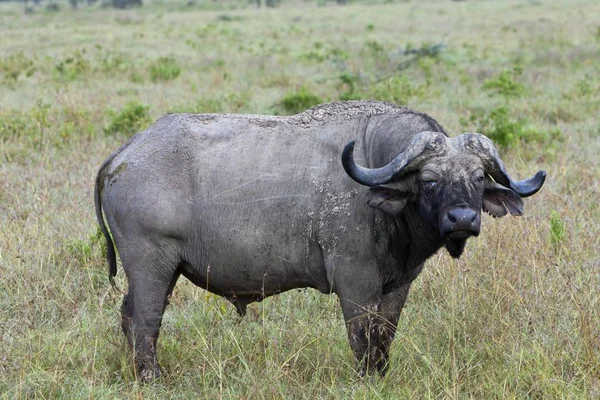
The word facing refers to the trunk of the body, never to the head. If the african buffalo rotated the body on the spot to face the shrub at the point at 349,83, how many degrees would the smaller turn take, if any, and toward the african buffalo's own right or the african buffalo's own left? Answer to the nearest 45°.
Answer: approximately 90° to the african buffalo's own left

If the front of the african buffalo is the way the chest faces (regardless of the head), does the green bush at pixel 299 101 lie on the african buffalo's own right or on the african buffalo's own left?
on the african buffalo's own left

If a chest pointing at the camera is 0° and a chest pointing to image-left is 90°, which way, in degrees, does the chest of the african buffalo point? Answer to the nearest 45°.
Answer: approximately 270°

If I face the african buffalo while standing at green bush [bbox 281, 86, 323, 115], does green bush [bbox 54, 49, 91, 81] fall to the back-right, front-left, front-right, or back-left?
back-right

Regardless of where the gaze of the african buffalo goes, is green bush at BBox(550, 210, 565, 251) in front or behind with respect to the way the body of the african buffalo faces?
in front

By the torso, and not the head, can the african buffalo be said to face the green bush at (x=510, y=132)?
no

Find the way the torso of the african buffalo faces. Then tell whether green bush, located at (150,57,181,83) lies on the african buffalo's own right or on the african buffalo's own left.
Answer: on the african buffalo's own left

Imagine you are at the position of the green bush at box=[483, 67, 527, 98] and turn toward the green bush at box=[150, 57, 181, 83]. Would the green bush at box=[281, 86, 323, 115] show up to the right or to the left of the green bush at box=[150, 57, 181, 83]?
left

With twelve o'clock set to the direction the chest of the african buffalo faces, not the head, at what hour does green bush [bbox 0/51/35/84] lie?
The green bush is roughly at 8 o'clock from the african buffalo.

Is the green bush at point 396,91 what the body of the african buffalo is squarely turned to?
no

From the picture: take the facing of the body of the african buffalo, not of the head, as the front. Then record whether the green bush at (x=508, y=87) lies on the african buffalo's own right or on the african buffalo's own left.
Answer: on the african buffalo's own left
